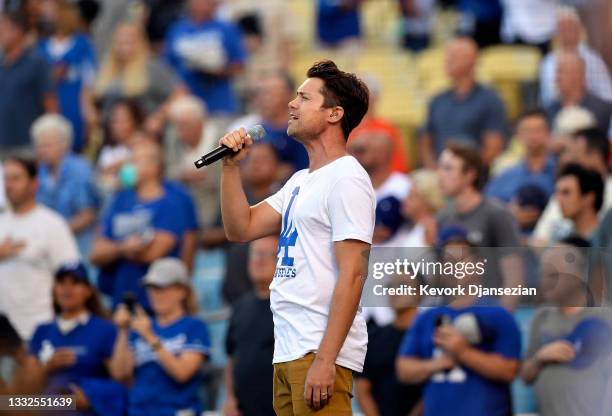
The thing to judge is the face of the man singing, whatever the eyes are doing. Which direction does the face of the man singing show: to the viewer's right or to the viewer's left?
to the viewer's left

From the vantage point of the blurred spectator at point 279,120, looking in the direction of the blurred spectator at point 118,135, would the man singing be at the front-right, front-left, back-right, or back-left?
back-left

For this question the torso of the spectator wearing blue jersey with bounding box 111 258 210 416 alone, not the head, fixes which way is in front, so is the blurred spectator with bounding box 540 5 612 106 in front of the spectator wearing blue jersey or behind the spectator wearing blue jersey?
behind

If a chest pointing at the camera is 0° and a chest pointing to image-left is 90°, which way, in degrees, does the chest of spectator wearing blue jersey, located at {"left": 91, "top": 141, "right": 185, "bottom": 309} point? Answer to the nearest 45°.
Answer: approximately 45°

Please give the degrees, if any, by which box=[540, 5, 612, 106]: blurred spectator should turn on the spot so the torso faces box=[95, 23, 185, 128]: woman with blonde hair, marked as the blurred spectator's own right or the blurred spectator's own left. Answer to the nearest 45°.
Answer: approximately 90° to the blurred spectator's own right
